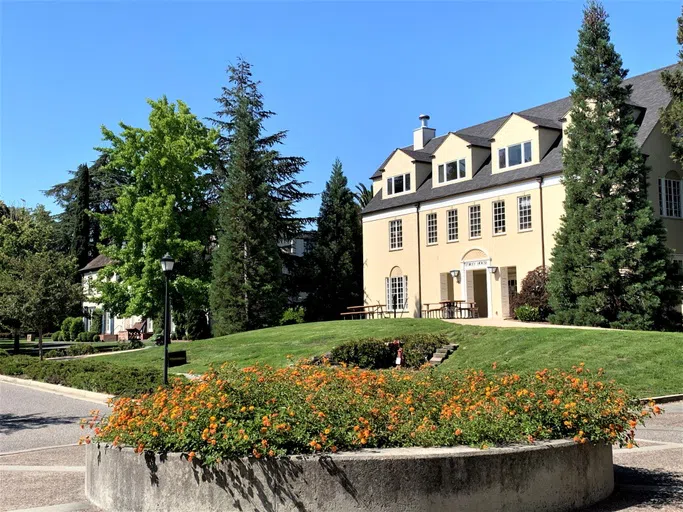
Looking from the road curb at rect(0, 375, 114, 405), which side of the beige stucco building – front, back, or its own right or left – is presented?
front

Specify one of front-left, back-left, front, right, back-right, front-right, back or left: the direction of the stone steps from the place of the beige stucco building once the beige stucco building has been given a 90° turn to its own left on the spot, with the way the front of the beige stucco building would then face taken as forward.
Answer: front-right

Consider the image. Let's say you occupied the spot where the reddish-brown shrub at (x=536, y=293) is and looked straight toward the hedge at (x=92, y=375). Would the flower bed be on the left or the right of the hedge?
left

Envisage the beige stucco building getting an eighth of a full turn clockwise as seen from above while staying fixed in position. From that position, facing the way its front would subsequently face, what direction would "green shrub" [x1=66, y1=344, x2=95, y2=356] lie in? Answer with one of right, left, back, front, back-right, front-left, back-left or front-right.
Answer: front

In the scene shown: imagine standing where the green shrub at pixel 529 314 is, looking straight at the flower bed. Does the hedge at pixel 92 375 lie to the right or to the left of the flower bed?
right

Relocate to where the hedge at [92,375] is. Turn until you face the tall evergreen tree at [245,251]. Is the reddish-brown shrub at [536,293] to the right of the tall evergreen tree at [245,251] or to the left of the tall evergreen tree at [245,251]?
right

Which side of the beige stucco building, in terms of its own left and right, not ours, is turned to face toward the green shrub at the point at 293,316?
right

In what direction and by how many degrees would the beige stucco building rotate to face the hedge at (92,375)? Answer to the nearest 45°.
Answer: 0° — it already faces it

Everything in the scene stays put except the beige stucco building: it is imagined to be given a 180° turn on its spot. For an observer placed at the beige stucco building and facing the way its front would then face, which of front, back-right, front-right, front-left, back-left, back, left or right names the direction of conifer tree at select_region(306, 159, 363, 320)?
left

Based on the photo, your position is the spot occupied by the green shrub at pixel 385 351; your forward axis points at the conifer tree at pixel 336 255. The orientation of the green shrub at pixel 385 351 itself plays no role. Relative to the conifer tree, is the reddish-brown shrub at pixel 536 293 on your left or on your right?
right

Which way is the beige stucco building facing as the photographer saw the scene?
facing the viewer and to the left of the viewer

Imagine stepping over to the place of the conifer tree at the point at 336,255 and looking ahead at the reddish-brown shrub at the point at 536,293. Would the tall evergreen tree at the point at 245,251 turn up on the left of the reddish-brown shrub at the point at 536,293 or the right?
right

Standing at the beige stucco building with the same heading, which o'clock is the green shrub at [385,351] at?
The green shrub is roughly at 11 o'clock from the beige stucco building.

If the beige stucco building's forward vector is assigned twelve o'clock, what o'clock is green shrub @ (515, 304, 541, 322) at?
The green shrub is roughly at 10 o'clock from the beige stucco building.

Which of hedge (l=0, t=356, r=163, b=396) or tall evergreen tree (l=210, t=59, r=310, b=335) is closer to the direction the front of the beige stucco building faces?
the hedge

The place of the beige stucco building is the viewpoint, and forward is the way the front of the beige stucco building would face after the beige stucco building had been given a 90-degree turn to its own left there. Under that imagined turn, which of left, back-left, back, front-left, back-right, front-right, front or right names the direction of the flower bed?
front-right
